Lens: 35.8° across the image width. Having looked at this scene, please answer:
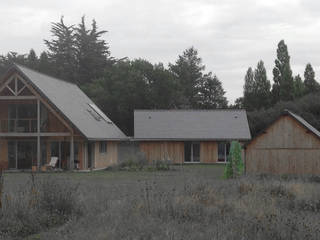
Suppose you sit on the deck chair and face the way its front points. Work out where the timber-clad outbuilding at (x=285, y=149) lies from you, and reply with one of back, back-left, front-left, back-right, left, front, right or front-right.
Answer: left

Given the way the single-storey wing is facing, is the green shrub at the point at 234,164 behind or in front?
in front

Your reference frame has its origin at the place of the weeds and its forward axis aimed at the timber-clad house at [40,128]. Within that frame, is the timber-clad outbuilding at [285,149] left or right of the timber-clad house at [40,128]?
right

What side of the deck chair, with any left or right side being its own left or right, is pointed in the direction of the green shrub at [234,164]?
left

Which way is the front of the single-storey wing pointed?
toward the camera

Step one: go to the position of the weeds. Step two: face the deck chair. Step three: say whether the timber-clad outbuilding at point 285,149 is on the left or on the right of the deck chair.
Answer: right

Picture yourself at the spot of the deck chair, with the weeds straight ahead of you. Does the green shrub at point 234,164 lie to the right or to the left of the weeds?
left

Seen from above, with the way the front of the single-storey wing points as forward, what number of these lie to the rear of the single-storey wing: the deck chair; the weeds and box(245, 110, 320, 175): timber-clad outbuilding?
0

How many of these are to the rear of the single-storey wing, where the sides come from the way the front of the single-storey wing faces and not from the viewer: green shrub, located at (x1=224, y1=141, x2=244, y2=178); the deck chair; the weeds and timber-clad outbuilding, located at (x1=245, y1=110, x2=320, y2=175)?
0

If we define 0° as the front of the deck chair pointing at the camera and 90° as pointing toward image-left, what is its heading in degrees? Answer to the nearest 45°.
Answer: approximately 45°

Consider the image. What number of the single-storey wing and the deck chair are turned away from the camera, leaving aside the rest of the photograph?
0

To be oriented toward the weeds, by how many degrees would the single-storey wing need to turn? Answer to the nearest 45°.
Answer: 0° — it already faces it

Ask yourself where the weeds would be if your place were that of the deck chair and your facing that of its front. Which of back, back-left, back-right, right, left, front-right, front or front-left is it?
front-left
